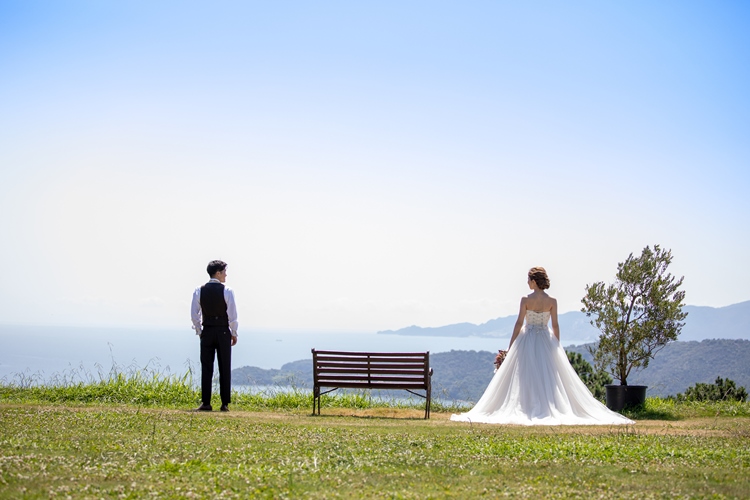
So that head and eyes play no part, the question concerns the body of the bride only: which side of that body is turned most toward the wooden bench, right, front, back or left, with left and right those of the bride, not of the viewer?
left

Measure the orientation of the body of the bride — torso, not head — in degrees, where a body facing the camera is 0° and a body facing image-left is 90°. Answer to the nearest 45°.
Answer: approximately 180°

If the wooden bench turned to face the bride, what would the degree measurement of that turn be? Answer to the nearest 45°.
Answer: approximately 90° to its right

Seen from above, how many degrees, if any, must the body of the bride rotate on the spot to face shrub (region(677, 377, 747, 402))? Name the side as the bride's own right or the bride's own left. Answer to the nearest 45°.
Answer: approximately 45° to the bride's own right

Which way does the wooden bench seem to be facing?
away from the camera

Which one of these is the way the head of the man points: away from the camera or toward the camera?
away from the camera

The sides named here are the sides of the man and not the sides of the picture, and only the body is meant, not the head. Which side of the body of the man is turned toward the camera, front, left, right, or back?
back
